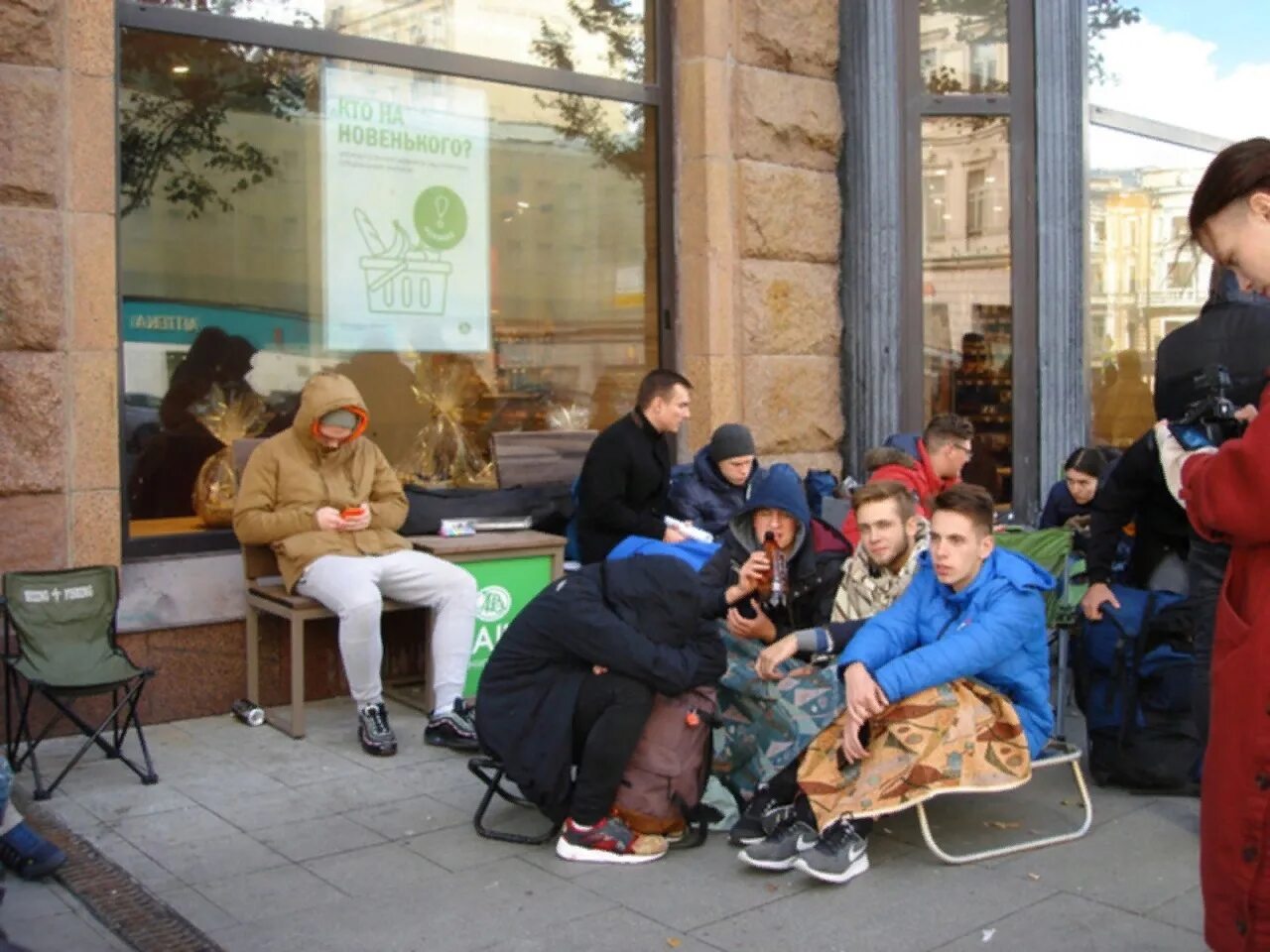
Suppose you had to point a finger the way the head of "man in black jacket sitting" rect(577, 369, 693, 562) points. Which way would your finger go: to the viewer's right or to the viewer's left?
to the viewer's right

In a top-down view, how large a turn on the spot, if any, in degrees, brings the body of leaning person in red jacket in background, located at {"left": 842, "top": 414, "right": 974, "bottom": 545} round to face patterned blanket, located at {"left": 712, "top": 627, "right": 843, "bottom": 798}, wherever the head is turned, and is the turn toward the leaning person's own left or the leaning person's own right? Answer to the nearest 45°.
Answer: approximately 90° to the leaning person's own right

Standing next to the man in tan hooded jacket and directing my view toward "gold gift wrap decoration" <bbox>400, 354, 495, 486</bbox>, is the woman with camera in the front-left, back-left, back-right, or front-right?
back-right

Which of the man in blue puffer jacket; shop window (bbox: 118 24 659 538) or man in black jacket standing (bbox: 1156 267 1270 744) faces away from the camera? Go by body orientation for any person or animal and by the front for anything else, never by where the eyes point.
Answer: the man in black jacket standing

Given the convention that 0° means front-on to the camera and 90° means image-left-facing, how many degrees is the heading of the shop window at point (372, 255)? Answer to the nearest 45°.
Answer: approximately 315°

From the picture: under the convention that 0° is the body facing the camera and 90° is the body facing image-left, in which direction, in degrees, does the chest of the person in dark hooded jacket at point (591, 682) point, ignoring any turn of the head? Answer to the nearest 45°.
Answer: approximately 270°

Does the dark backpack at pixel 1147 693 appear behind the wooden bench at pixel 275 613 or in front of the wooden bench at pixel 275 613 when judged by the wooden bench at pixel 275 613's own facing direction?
in front

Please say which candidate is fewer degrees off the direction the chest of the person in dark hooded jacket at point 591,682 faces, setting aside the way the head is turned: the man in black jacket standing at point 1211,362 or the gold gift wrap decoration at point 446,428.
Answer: the man in black jacket standing
